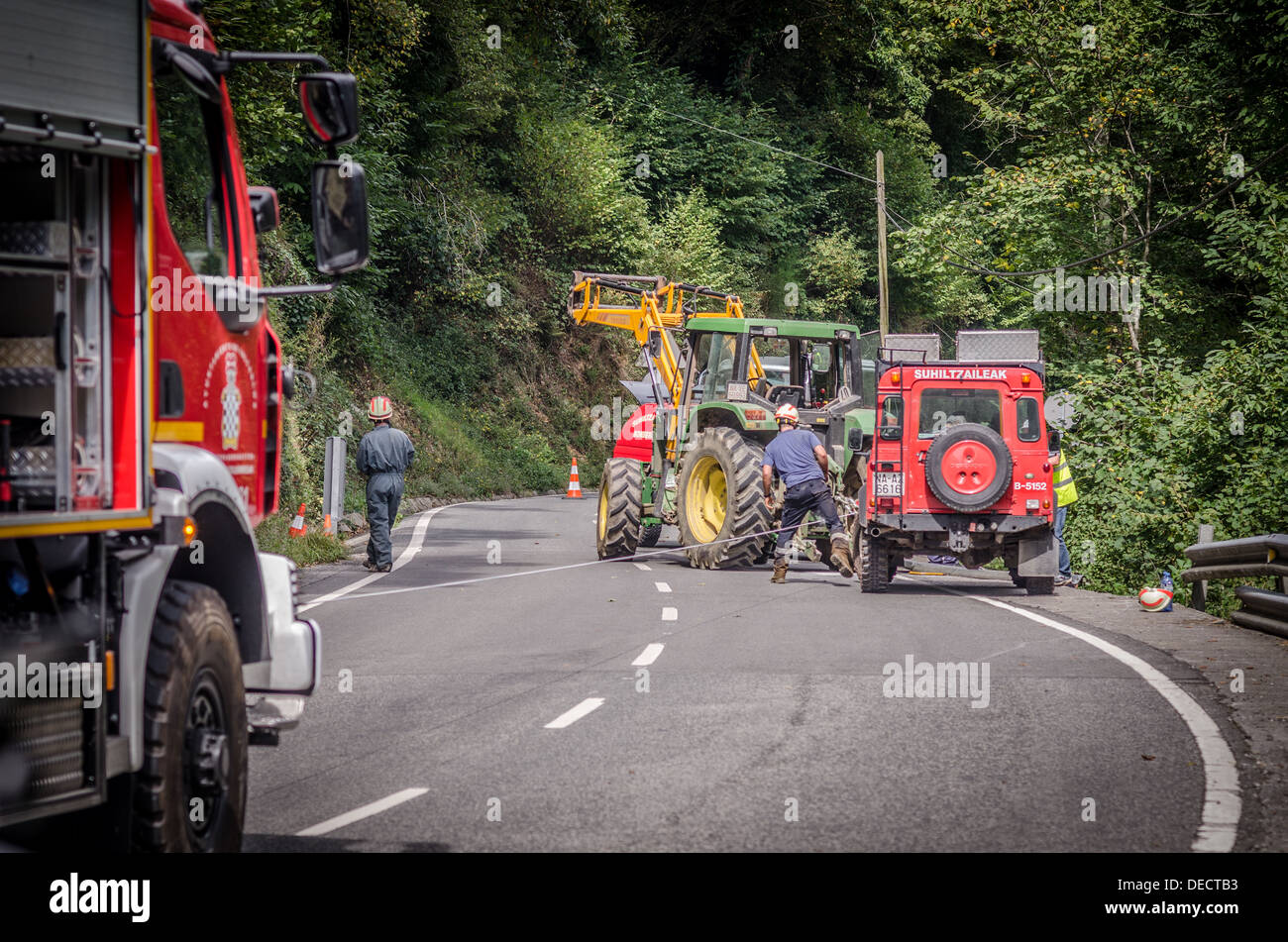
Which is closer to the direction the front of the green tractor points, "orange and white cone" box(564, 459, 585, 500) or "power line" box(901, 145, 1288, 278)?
the orange and white cone

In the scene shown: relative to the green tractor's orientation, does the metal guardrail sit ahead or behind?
behind

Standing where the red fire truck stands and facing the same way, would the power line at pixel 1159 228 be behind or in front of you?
in front

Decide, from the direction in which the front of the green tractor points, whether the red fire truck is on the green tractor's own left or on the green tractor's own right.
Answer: on the green tractor's own left

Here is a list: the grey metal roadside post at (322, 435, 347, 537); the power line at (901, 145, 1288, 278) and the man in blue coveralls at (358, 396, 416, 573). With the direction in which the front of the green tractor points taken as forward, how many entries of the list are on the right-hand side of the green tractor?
1

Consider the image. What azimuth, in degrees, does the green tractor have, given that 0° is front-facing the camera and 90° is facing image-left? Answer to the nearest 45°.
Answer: approximately 135°

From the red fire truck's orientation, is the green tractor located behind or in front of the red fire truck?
in front

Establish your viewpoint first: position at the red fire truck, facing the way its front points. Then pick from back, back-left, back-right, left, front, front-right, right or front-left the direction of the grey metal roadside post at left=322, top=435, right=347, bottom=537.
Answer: front-left

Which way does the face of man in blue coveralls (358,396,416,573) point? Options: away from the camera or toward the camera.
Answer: away from the camera

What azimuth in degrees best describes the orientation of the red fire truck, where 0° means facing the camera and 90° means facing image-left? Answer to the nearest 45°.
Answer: approximately 225°

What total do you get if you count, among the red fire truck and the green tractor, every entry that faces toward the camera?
0

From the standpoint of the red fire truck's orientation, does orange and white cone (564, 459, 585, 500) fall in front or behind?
in front

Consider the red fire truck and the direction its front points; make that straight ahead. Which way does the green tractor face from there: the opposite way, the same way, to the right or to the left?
to the left

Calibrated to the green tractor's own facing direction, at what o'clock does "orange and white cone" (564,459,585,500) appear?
The orange and white cone is roughly at 1 o'clock from the green tractor.

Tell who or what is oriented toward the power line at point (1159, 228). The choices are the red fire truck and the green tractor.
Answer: the red fire truck

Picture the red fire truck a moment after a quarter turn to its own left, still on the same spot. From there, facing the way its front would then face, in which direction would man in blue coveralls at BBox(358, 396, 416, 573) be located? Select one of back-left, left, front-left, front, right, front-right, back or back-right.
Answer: front-right
